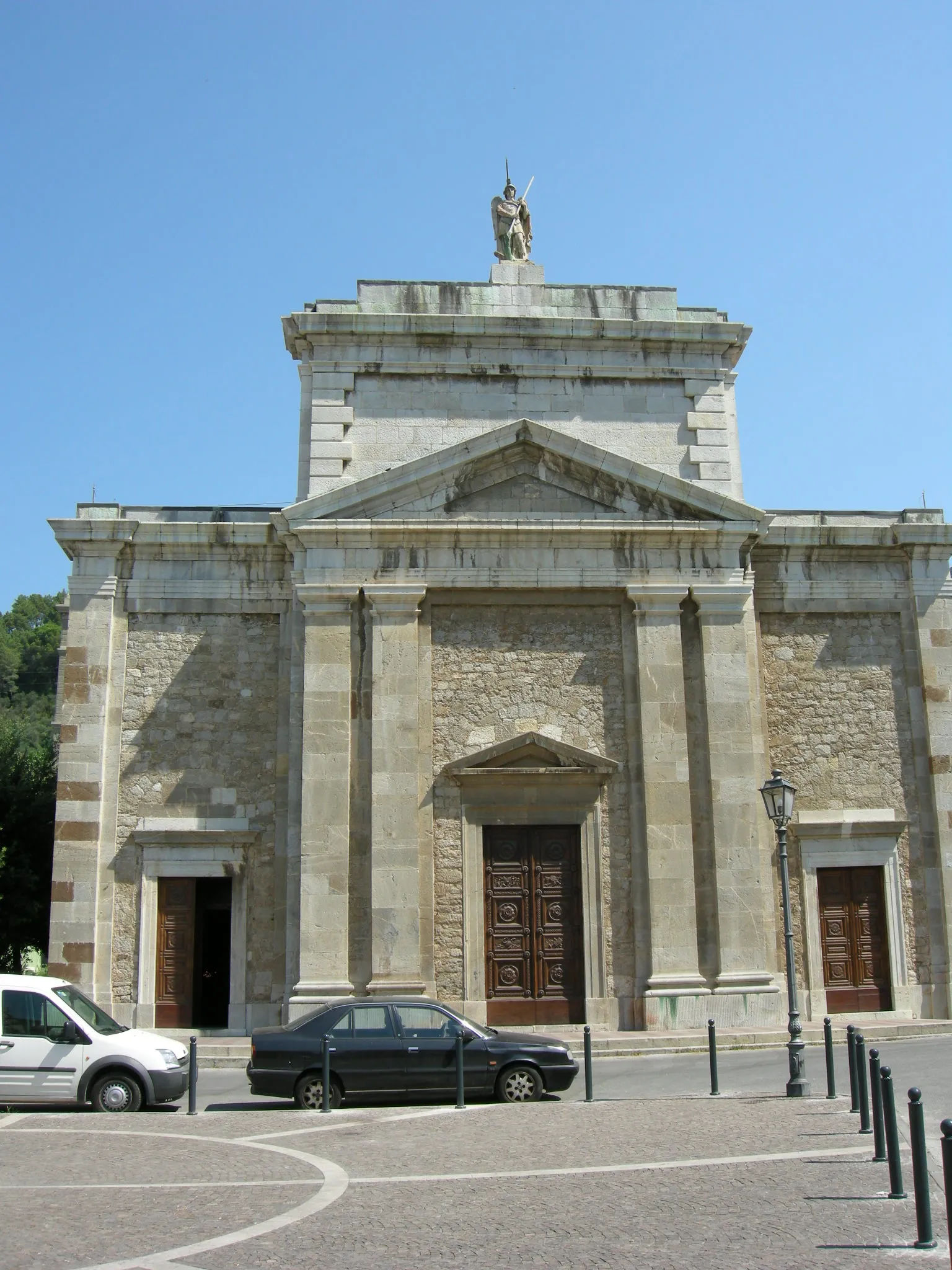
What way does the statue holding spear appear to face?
toward the camera

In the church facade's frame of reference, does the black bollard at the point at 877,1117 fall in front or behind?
in front

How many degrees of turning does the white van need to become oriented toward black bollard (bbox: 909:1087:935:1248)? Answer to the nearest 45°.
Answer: approximately 45° to its right

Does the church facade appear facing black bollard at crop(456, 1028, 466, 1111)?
yes

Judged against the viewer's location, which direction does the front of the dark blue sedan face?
facing to the right of the viewer

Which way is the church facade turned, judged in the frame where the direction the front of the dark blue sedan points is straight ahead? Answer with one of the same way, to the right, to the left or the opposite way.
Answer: to the right

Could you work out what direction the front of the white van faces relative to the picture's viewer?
facing to the right of the viewer

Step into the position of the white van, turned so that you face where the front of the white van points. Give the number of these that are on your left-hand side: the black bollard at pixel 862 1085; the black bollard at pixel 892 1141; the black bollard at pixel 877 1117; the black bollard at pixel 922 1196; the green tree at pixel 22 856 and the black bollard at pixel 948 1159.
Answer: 1

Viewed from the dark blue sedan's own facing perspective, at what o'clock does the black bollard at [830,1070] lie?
The black bollard is roughly at 12 o'clock from the dark blue sedan.

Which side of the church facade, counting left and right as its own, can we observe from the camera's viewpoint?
front

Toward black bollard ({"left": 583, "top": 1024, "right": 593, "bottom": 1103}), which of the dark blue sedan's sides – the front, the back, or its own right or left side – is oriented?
front

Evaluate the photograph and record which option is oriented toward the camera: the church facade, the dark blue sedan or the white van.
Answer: the church facade

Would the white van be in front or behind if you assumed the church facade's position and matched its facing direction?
in front
